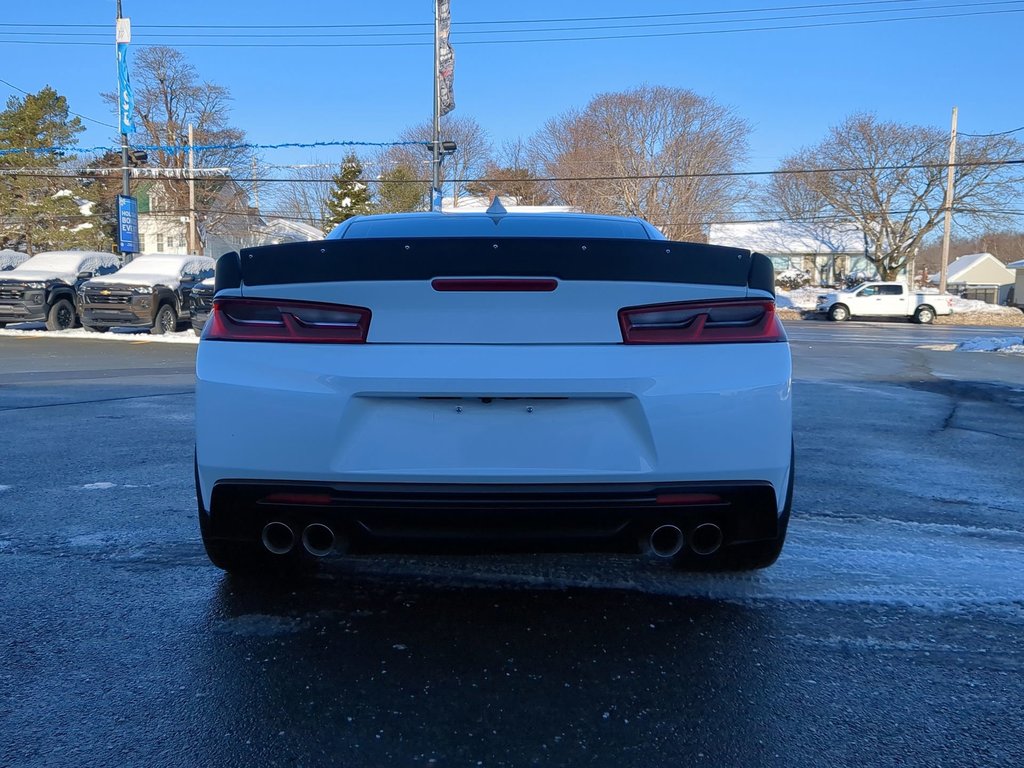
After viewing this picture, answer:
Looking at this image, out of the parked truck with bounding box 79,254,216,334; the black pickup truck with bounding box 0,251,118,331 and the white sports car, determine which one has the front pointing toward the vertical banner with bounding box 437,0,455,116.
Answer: the white sports car

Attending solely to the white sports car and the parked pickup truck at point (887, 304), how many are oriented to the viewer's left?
1

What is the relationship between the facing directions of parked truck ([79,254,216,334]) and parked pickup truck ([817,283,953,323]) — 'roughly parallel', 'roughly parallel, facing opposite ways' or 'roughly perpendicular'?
roughly perpendicular

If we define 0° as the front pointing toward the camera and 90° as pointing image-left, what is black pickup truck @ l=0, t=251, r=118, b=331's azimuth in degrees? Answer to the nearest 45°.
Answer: approximately 45°

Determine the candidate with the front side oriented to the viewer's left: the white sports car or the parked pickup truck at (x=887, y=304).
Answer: the parked pickup truck

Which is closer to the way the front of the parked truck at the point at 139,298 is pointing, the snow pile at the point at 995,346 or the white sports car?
the white sports car

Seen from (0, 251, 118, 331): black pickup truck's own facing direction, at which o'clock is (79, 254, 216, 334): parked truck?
The parked truck is roughly at 9 o'clock from the black pickup truck.

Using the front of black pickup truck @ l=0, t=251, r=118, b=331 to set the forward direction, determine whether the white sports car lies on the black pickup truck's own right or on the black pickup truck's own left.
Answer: on the black pickup truck's own left

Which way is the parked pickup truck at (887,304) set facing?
to the viewer's left

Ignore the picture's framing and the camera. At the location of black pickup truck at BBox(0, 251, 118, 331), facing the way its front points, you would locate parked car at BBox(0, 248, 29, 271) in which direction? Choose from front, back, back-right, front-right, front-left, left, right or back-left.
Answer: back-right

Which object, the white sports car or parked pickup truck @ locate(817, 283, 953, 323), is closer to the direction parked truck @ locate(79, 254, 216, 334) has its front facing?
the white sports car

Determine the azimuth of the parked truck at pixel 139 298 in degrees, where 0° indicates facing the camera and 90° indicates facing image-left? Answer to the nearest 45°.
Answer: approximately 45°
